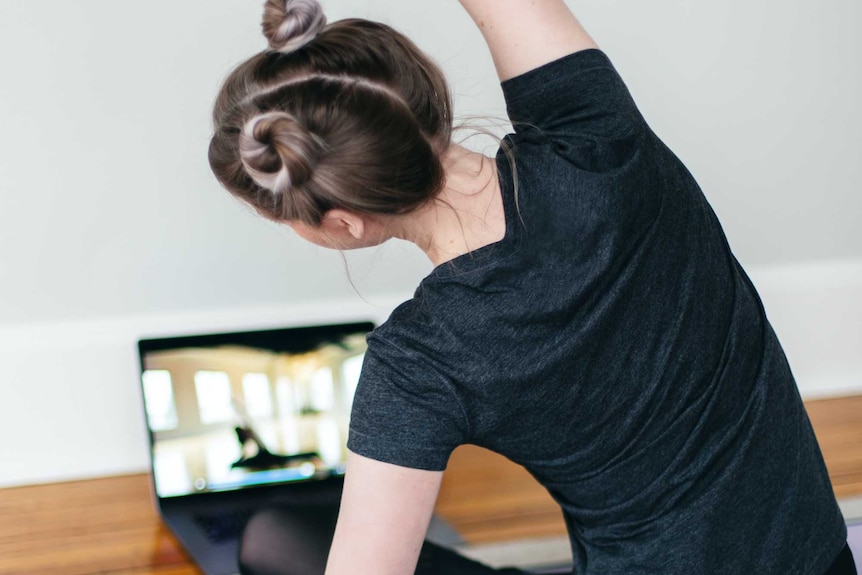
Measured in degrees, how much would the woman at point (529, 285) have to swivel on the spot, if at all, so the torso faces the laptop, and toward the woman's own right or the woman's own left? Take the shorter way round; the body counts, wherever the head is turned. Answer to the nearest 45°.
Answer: approximately 45° to the woman's own left

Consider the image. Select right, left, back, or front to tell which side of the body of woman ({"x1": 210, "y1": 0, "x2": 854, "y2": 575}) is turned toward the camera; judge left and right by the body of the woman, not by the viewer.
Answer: back

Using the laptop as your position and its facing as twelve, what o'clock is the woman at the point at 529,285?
The woman is roughly at 11 o'clock from the laptop.

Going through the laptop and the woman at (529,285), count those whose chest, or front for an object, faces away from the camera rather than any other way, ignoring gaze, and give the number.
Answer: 1

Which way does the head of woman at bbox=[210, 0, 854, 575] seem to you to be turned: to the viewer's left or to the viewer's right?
to the viewer's left

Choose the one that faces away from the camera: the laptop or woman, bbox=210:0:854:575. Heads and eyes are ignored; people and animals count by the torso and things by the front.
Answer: the woman

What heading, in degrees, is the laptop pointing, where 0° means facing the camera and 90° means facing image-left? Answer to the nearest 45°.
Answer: approximately 315°
